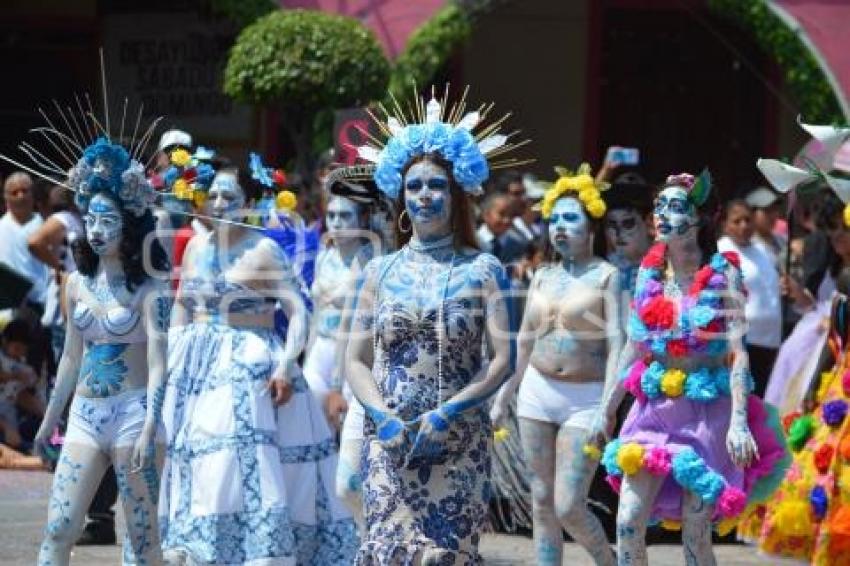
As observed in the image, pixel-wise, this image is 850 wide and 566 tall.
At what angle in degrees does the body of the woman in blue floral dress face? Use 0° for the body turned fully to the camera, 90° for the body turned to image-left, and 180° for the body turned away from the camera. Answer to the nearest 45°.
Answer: approximately 0°

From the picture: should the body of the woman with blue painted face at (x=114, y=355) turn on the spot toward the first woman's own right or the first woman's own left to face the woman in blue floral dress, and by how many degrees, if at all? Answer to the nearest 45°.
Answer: approximately 90° to the first woman's own left
